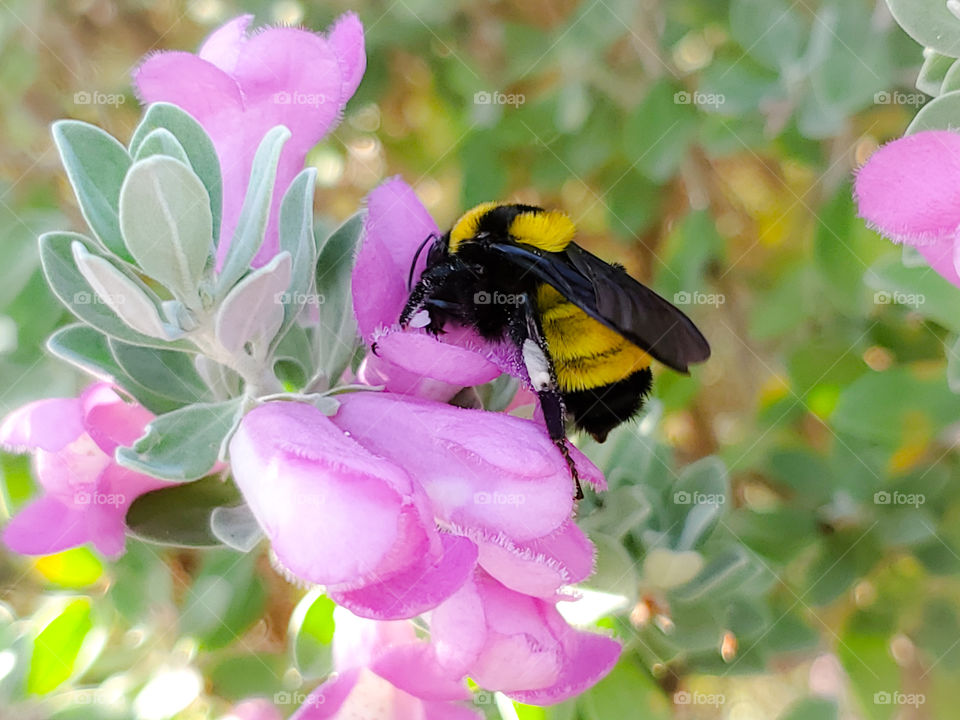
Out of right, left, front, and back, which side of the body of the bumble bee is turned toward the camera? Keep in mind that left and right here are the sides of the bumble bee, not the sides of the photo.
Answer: left
